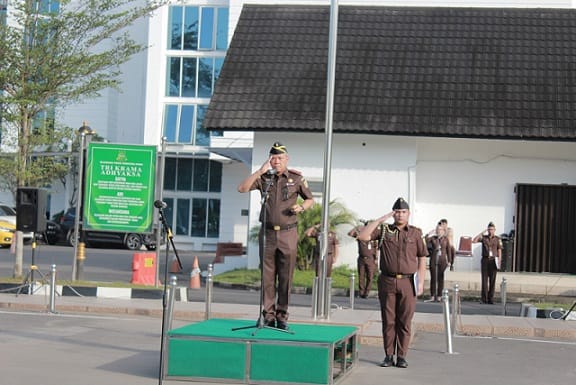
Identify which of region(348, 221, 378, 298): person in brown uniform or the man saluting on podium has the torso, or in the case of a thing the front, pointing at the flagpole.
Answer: the person in brown uniform

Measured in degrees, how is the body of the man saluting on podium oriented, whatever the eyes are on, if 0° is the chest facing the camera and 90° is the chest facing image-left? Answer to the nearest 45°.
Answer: approximately 0°

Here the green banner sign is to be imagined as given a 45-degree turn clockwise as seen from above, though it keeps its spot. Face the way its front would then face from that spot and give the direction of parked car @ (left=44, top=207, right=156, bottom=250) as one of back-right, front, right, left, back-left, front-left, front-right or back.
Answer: back-right

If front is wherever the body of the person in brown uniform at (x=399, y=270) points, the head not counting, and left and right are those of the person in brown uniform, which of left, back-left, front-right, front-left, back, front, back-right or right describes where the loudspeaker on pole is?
back-right

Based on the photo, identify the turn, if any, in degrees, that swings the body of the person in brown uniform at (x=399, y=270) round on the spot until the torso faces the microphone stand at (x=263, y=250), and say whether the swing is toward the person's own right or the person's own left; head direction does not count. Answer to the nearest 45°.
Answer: approximately 45° to the person's own right

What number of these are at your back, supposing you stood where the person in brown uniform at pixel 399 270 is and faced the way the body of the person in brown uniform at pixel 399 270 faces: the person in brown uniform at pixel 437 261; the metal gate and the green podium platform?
2

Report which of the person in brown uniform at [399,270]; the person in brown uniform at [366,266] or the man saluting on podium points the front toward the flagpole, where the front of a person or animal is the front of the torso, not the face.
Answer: the person in brown uniform at [366,266]

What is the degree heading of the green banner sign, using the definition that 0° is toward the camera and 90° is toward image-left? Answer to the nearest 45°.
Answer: approximately 0°
